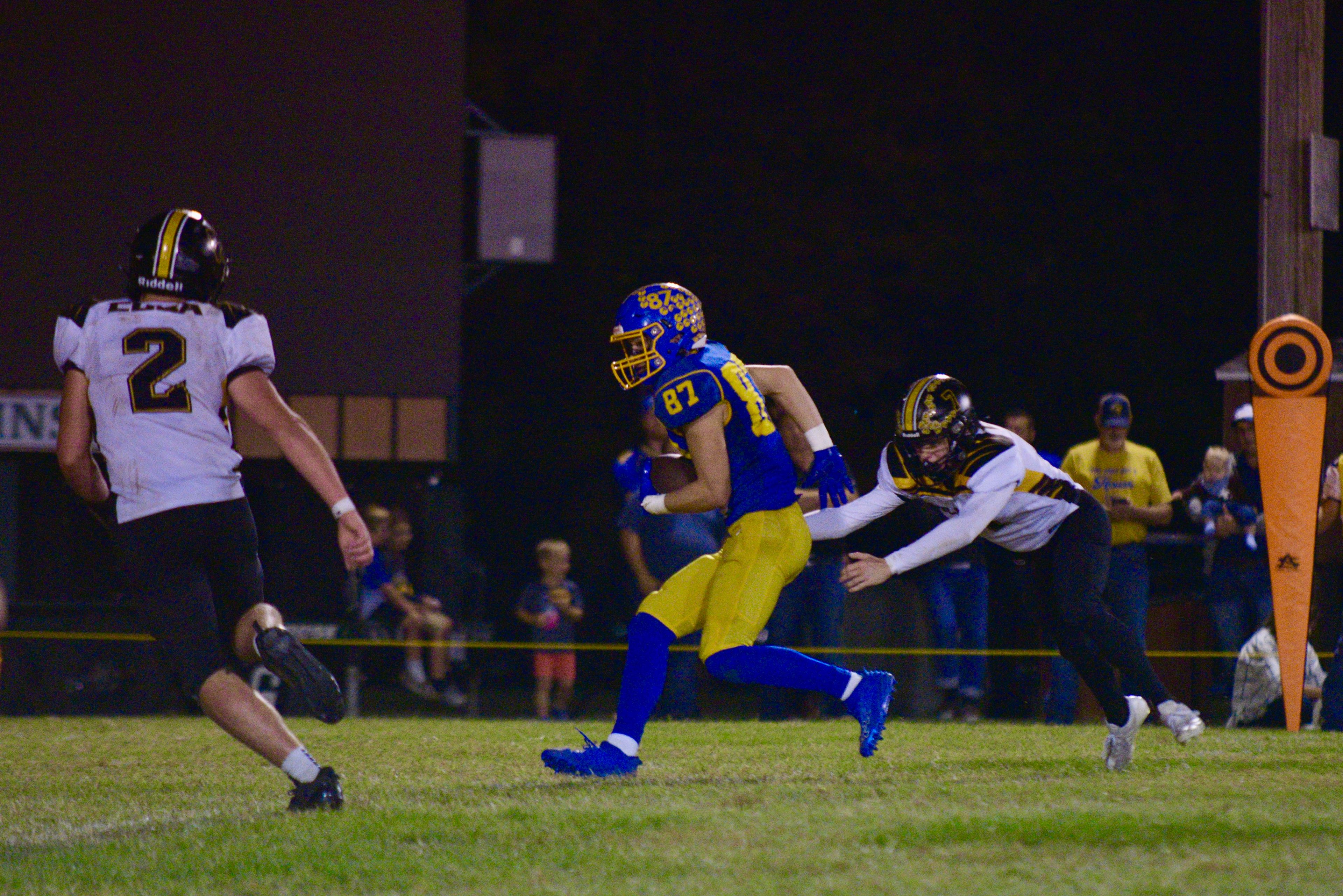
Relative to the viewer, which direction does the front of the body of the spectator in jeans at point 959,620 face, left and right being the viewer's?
facing the viewer

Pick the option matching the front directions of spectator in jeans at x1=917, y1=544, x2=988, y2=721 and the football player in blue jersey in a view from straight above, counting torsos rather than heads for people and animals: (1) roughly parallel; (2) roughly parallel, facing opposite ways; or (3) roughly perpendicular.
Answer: roughly perpendicular

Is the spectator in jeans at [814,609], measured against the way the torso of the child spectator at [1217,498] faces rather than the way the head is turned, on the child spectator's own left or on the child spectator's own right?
on the child spectator's own right

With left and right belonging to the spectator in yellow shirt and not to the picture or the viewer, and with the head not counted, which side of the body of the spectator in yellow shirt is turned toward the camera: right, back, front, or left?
front

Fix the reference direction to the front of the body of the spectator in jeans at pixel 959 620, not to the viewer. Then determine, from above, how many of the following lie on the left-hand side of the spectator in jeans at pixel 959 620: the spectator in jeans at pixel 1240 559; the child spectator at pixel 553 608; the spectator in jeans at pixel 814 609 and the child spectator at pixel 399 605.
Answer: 1

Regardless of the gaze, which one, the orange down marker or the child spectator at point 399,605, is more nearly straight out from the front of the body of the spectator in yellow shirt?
the orange down marker

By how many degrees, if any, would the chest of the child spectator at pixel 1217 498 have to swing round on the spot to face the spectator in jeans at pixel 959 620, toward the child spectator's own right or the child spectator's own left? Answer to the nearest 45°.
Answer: approximately 90° to the child spectator's own right

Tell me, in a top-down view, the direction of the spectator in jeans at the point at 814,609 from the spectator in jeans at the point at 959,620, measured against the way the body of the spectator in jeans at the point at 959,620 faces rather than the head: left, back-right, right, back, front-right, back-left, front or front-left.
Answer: right

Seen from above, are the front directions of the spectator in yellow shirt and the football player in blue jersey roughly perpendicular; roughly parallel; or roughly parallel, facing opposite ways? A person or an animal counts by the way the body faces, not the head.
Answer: roughly perpendicular
